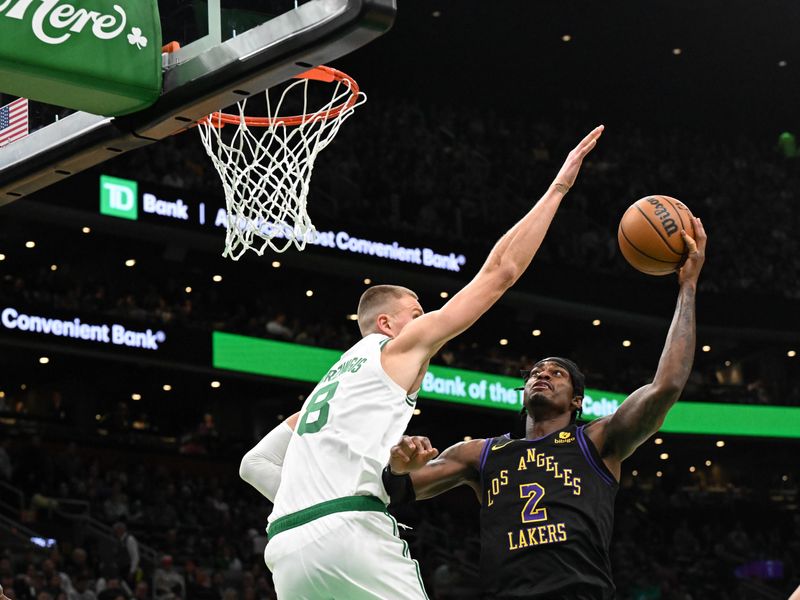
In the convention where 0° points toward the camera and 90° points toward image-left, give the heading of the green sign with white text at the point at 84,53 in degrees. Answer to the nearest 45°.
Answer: approximately 315°

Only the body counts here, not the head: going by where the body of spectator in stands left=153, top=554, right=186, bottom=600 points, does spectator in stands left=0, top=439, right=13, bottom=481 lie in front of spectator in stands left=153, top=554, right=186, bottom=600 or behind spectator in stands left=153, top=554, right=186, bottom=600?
behind

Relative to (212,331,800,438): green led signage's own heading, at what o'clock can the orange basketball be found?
The orange basketball is roughly at 12 o'clock from the green led signage.

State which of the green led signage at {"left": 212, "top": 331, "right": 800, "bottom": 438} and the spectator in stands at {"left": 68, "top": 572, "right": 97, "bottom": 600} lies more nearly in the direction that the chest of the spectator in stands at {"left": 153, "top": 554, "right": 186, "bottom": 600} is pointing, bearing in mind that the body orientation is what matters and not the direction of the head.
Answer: the spectator in stands

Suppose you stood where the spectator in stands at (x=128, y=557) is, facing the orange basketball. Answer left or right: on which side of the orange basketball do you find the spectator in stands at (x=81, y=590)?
right

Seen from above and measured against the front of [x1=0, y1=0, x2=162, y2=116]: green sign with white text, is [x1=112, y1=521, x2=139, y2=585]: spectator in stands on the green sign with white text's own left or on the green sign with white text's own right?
on the green sign with white text's own left

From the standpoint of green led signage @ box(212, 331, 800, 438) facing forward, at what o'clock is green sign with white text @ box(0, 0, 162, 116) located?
The green sign with white text is roughly at 12 o'clock from the green led signage.

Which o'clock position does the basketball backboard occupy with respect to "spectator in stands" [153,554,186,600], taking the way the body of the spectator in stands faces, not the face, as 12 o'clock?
The basketball backboard is roughly at 12 o'clock from the spectator in stands.

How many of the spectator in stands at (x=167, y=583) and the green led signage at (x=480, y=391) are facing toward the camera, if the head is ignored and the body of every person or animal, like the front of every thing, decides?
2
